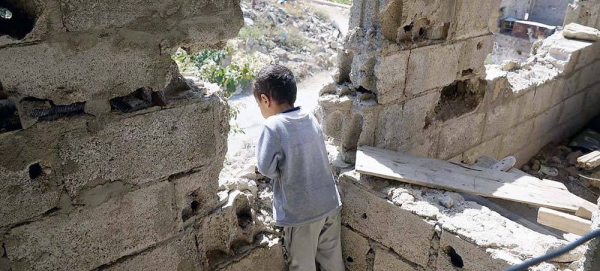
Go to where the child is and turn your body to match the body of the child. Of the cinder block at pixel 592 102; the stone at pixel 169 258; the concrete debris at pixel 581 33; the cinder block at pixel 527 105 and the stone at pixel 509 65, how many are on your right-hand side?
4

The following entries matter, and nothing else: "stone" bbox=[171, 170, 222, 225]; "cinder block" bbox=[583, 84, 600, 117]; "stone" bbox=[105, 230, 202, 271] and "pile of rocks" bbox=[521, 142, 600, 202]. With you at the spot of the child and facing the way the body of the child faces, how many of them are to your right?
2

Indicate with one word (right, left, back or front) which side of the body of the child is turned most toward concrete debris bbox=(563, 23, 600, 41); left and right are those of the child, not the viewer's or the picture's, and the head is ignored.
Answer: right

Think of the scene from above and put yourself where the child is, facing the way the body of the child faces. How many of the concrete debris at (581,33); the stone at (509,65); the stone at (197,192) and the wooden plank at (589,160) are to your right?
3

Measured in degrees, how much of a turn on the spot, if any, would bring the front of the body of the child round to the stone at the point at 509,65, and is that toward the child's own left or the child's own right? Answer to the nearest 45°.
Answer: approximately 90° to the child's own right

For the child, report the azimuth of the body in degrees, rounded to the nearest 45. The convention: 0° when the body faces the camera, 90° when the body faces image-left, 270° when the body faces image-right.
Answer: approximately 135°

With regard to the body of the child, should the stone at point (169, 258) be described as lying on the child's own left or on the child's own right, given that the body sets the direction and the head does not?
on the child's own left

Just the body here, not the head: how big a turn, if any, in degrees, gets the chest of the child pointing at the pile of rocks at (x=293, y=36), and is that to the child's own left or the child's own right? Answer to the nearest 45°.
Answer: approximately 45° to the child's own right

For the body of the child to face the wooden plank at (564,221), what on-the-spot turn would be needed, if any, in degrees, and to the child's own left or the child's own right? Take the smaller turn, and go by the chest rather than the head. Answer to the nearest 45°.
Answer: approximately 135° to the child's own right

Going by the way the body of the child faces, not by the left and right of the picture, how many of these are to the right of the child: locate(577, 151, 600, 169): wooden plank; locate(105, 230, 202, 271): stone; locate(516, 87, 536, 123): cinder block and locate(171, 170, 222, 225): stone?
2

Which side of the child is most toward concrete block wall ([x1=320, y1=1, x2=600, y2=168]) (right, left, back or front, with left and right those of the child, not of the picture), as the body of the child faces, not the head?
right

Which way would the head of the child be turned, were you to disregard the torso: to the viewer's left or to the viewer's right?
to the viewer's left

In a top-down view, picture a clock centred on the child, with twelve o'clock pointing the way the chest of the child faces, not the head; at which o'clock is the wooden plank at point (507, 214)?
The wooden plank is roughly at 4 o'clock from the child.

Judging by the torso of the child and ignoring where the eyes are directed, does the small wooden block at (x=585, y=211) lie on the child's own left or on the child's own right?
on the child's own right
